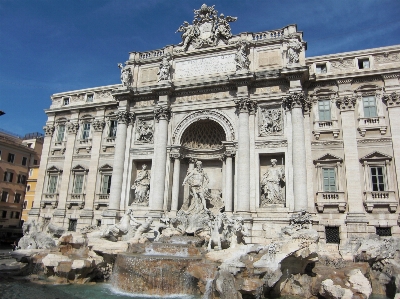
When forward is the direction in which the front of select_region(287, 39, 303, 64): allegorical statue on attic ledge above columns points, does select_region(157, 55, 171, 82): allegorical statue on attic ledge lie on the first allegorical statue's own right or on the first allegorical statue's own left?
on the first allegorical statue's own right

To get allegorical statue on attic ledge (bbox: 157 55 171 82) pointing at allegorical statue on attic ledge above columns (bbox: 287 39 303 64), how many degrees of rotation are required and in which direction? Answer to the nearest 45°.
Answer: approximately 90° to its left

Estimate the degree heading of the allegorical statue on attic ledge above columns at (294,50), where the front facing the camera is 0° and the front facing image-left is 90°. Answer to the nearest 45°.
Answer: approximately 0°

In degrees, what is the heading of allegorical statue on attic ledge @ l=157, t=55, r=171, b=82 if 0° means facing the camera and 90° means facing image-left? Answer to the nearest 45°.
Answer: approximately 45°
